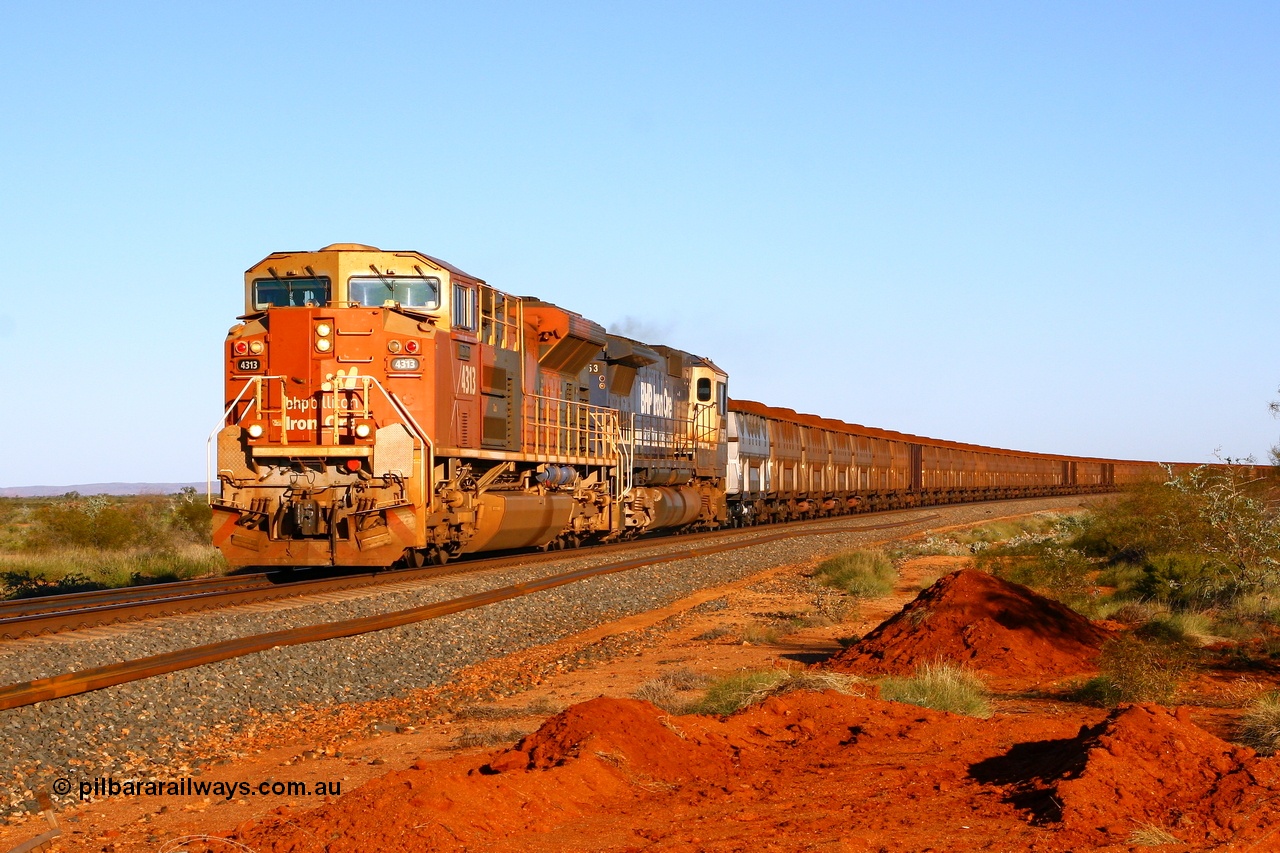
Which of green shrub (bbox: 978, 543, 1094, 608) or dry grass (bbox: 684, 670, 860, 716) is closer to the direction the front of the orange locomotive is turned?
the dry grass

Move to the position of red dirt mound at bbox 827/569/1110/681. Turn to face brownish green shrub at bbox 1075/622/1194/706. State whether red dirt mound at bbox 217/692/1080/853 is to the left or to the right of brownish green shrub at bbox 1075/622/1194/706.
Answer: right

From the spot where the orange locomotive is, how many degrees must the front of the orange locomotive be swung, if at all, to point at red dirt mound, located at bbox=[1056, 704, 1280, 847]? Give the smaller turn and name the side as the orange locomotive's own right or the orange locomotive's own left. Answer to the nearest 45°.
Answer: approximately 45° to the orange locomotive's own left

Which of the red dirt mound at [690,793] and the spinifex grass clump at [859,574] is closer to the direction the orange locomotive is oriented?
the red dirt mound

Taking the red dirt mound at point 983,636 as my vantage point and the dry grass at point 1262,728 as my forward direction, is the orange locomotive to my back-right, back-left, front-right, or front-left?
back-right

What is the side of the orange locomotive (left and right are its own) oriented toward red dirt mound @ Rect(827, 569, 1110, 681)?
left

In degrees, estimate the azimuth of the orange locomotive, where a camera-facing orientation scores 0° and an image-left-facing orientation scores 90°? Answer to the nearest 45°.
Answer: approximately 45°

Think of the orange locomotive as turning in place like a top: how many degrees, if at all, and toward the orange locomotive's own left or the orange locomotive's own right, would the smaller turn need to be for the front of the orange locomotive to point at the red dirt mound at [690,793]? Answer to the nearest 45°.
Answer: approximately 45° to the orange locomotive's own left

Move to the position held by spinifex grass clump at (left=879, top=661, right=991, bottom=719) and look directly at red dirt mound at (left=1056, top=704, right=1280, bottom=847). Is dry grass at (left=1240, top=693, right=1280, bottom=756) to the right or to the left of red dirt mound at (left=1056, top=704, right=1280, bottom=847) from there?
left

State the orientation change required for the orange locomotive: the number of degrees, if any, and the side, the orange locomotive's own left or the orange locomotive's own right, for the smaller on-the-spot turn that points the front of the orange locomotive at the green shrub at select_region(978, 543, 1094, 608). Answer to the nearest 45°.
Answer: approximately 135° to the orange locomotive's own left

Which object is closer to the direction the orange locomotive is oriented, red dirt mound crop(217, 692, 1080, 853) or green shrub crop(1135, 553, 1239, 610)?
the red dirt mound

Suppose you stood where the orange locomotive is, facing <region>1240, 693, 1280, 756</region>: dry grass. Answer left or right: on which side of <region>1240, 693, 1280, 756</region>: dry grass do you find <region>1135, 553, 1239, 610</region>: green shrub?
left

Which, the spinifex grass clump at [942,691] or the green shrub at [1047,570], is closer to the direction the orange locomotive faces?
the spinifex grass clump

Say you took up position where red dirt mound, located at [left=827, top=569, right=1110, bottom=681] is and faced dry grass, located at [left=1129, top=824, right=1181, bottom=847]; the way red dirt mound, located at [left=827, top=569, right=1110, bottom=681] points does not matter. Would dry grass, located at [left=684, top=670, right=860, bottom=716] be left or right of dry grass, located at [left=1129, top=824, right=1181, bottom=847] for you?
right
